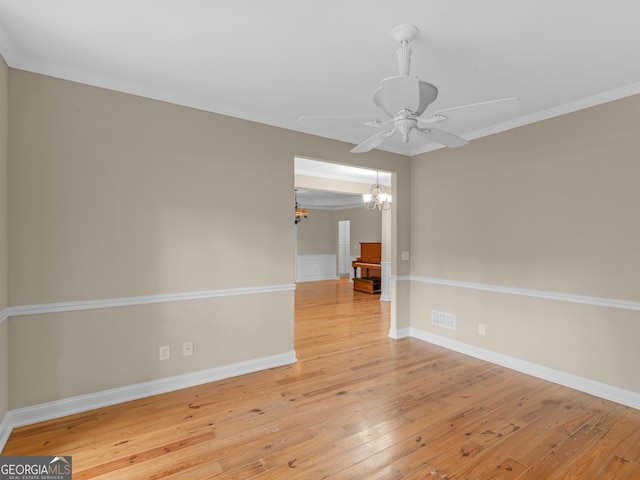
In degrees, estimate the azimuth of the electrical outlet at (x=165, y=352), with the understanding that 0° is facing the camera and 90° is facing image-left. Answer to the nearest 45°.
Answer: approximately 0°

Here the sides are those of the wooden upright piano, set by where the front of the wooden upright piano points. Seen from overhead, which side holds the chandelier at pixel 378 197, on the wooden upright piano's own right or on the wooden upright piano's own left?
on the wooden upright piano's own left

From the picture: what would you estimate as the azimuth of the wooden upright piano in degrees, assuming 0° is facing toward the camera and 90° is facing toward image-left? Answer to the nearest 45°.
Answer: approximately 45°

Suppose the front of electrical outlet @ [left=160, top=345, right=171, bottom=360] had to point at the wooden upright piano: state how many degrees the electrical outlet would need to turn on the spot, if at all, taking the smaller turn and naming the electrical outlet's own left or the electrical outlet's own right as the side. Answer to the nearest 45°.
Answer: approximately 135° to the electrical outlet's own left
